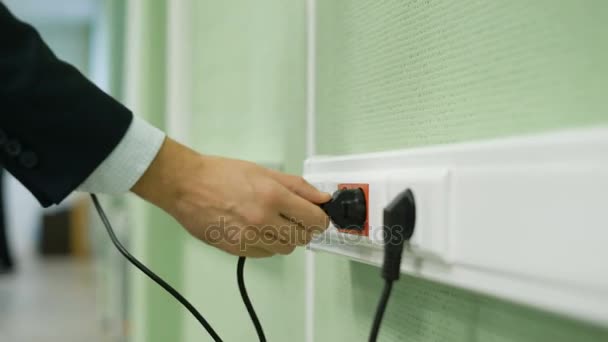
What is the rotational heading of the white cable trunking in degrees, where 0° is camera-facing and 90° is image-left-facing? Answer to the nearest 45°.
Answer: approximately 45°
